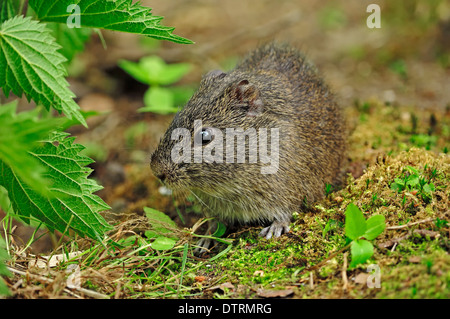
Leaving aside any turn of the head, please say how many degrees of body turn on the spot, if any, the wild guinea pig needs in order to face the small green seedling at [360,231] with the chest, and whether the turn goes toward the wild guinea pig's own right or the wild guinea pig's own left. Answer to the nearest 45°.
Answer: approximately 90° to the wild guinea pig's own left

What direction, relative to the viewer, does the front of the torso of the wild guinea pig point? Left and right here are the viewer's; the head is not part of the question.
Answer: facing the viewer and to the left of the viewer

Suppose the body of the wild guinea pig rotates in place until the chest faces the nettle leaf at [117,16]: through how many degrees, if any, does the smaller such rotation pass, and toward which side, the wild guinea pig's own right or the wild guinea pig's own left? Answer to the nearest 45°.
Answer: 0° — it already faces it

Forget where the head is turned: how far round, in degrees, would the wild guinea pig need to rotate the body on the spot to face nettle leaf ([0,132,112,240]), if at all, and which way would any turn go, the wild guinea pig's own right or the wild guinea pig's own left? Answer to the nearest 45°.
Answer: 0° — it already faces it

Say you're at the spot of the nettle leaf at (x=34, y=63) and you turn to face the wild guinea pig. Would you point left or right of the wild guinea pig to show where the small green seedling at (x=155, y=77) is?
left

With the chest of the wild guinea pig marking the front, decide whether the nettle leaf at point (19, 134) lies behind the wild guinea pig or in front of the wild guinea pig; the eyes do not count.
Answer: in front

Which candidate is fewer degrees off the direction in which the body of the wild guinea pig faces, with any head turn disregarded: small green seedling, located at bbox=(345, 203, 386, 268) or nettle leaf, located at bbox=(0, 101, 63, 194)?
the nettle leaf
